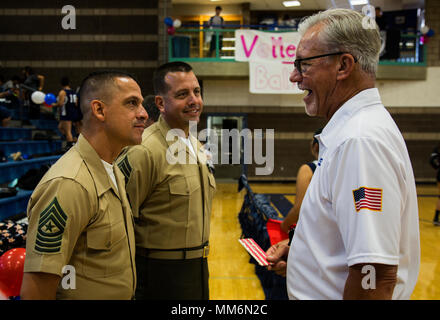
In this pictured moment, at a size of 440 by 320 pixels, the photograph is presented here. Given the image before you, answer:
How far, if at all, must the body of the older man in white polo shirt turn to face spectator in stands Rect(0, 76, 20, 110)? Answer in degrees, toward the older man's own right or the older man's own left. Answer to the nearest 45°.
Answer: approximately 45° to the older man's own right

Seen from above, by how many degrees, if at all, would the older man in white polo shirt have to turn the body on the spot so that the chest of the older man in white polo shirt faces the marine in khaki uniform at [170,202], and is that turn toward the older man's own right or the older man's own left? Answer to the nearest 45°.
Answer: approximately 45° to the older man's own right

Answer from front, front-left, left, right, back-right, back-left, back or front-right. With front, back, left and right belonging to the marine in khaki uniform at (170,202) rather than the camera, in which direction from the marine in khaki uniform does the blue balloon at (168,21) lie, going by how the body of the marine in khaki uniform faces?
back-left

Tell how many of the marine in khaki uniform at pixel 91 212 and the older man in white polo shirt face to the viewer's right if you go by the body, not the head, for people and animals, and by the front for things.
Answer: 1

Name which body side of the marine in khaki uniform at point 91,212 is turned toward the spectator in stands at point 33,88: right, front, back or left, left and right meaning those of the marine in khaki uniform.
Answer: left

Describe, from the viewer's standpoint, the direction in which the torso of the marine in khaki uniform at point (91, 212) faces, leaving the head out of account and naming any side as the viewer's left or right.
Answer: facing to the right of the viewer

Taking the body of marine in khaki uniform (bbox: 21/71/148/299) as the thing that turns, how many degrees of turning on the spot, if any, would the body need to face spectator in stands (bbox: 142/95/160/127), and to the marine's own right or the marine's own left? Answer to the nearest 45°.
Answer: approximately 90° to the marine's own left

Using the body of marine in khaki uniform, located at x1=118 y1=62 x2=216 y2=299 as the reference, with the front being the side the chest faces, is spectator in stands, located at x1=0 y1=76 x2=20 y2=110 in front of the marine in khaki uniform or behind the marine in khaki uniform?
behind

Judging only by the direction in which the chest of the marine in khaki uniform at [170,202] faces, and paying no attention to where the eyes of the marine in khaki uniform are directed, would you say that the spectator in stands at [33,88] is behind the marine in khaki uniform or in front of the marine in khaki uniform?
behind

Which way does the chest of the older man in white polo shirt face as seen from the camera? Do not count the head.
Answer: to the viewer's left

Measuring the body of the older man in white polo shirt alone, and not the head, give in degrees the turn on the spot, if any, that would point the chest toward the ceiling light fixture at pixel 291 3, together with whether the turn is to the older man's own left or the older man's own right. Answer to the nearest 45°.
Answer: approximately 90° to the older man's own right

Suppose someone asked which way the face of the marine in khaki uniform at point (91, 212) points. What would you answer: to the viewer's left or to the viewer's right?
to the viewer's right
